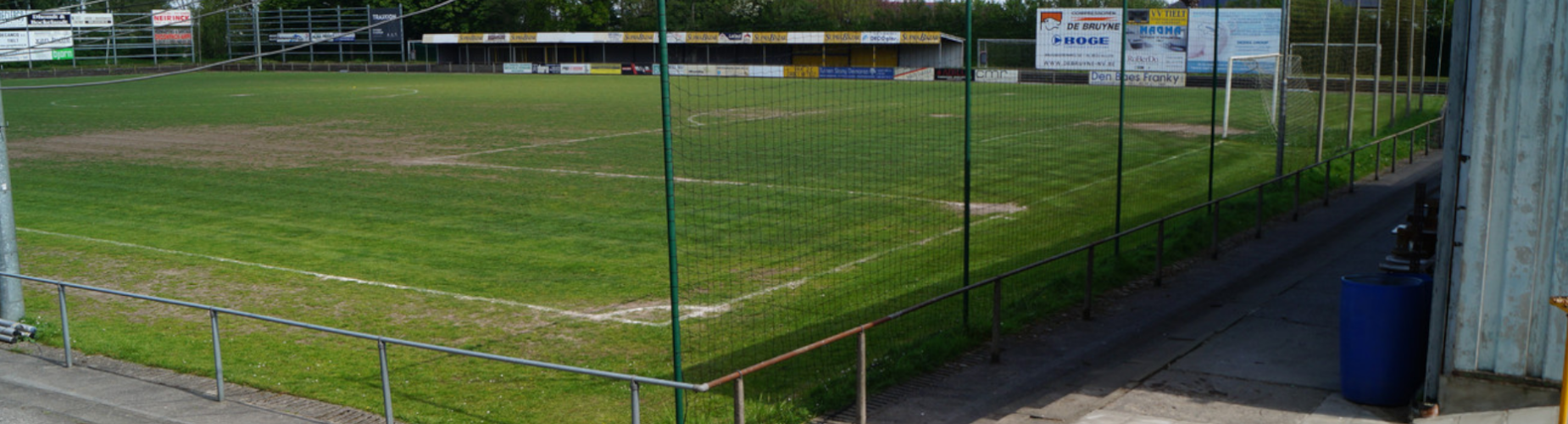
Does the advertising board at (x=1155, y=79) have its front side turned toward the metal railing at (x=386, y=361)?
yes

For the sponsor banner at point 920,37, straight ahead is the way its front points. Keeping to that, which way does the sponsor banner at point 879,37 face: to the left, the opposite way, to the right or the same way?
the same way

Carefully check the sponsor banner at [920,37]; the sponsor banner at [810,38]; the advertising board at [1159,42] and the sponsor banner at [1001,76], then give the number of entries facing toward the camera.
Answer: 4

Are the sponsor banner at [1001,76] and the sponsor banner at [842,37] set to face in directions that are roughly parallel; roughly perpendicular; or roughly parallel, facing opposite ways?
roughly parallel

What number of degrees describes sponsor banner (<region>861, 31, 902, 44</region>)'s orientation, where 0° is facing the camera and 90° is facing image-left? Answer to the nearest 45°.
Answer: approximately 0°

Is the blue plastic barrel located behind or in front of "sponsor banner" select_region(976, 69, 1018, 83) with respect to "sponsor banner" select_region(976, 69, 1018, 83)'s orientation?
in front

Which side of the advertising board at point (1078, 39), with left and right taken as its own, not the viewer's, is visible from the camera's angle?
front

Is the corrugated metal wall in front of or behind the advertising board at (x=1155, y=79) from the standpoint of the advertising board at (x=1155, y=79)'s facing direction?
in front

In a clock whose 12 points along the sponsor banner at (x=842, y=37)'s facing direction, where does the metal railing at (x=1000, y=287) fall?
The metal railing is roughly at 12 o'clock from the sponsor banner.

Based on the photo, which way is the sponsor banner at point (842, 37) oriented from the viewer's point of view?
toward the camera

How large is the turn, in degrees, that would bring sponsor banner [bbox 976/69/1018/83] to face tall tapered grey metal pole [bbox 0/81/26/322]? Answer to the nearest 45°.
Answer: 0° — it already faces it

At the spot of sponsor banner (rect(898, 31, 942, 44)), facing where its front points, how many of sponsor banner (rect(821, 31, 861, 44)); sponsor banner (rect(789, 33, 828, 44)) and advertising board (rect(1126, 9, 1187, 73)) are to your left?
1

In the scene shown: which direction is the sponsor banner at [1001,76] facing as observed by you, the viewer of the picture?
facing the viewer
